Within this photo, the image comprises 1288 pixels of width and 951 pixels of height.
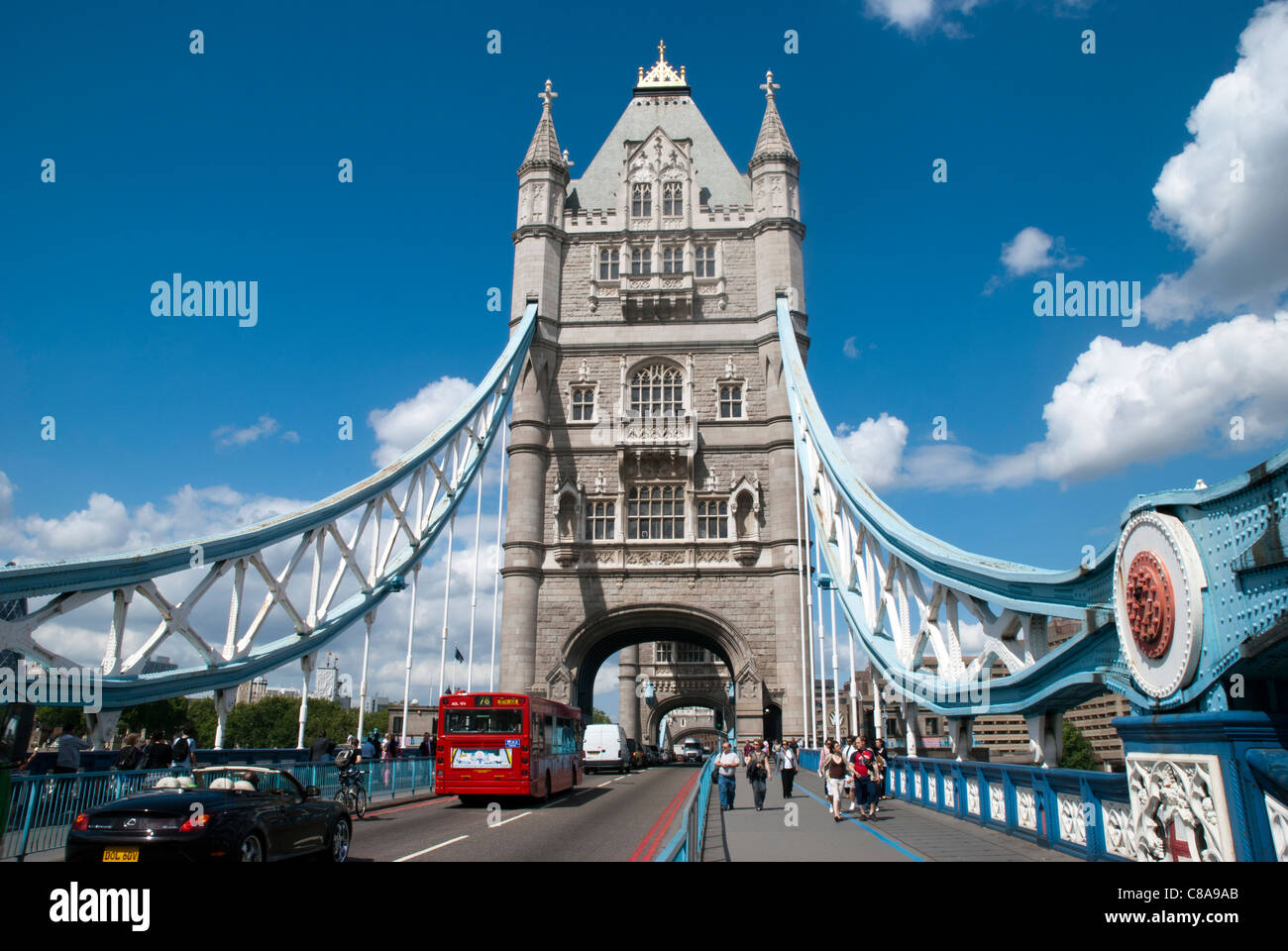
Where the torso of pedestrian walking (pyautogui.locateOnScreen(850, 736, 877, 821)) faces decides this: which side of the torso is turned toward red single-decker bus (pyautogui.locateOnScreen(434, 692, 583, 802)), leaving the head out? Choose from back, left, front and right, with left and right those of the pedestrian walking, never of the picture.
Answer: right

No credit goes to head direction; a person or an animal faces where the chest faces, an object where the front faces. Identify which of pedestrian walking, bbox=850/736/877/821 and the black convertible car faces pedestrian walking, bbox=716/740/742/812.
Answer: the black convertible car

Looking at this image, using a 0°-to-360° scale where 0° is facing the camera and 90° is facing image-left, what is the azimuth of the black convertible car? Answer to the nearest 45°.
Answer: approximately 225°

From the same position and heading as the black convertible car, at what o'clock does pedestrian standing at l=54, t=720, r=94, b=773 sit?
The pedestrian standing is roughly at 10 o'clock from the black convertible car.

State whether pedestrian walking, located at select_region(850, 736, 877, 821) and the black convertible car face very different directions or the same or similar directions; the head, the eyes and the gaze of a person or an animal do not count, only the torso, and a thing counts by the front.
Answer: very different directions

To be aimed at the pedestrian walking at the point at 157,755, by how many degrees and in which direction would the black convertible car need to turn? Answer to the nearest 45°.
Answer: approximately 45° to its left

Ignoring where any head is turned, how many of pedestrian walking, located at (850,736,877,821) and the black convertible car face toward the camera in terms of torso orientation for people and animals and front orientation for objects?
1

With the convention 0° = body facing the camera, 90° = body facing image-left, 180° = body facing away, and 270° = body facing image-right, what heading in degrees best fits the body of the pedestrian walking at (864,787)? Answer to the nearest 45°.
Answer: approximately 0°
